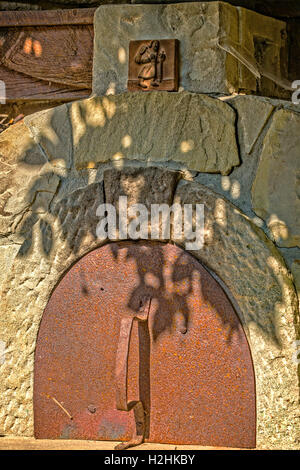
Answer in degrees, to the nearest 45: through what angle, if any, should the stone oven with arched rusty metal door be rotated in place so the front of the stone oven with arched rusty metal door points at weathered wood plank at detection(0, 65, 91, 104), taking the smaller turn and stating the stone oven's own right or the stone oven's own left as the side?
approximately 135° to the stone oven's own right

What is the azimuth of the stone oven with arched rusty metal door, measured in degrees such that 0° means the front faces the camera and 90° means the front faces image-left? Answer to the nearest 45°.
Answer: approximately 0°
